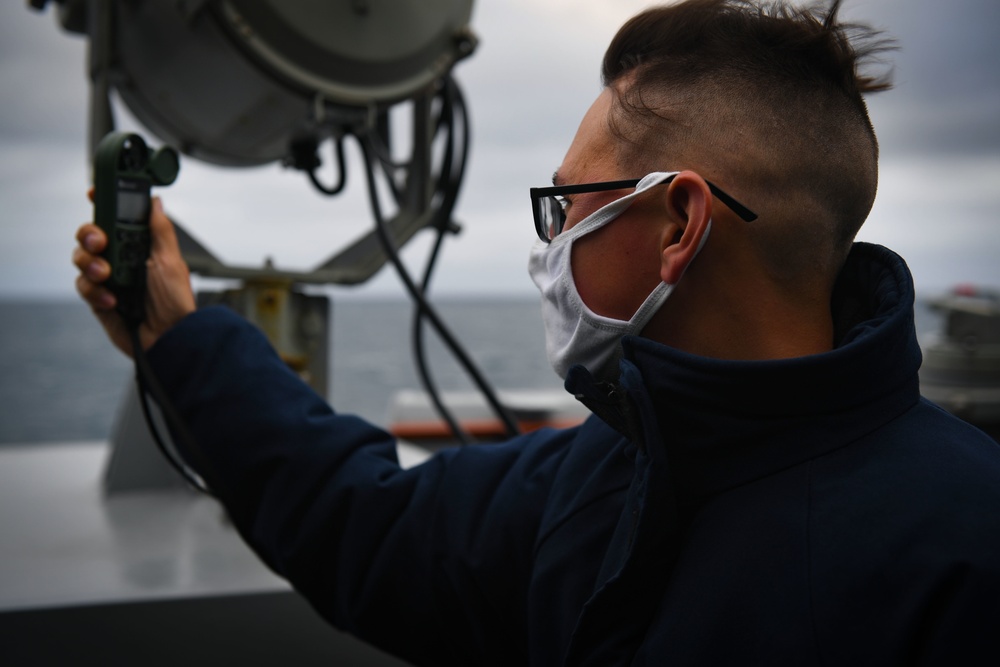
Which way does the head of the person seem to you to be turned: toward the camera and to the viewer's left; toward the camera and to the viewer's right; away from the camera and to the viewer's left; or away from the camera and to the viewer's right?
away from the camera and to the viewer's left

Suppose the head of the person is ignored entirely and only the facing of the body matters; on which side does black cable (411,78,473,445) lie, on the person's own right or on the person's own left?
on the person's own right
